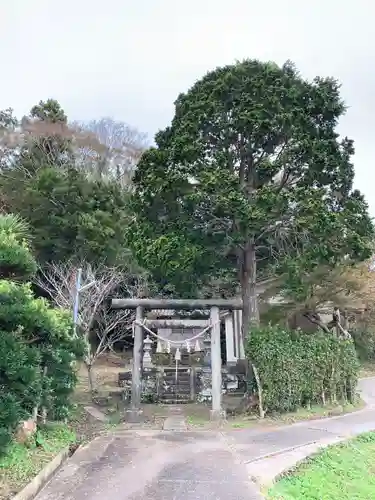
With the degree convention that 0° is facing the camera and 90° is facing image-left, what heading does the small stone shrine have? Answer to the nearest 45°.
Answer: approximately 0°

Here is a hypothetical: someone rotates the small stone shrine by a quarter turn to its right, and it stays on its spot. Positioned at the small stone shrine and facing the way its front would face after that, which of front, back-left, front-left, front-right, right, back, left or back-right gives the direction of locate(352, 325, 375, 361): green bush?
back-right

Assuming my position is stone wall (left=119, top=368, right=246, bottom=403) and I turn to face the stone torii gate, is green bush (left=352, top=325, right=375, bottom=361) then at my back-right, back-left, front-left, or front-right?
back-left

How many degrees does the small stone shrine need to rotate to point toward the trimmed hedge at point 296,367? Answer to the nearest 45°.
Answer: approximately 45° to its left

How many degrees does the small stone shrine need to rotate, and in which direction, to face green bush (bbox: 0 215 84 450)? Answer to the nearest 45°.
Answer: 0° — it already faces it
